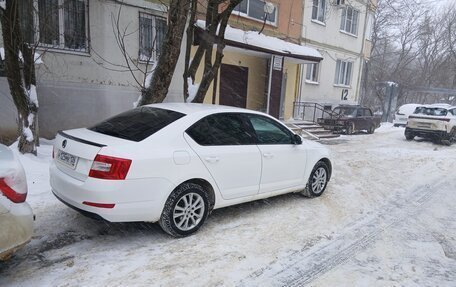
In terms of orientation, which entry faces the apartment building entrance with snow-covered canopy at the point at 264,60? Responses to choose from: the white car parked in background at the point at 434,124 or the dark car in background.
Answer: the dark car in background

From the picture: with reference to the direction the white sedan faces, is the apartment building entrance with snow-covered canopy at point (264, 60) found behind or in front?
in front

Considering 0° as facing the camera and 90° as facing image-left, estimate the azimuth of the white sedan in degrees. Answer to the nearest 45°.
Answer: approximately 225°

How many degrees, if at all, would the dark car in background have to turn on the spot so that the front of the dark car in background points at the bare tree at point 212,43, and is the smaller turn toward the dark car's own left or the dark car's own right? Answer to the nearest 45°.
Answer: approximately 45° to the dark car's own left

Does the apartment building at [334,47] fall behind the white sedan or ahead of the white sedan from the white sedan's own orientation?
ahead

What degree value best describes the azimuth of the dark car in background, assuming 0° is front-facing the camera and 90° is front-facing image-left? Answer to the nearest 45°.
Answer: approximately 45°

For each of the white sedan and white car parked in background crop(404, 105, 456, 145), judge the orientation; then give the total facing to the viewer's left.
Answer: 0

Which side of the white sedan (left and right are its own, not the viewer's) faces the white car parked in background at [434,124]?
front

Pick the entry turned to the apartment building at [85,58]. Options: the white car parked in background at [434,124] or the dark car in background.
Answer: the dark car in background

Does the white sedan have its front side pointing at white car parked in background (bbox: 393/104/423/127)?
yes

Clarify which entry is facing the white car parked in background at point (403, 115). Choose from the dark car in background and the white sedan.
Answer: the white sedan

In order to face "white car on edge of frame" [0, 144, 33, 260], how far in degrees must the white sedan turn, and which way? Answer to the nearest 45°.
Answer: approximately 180°
